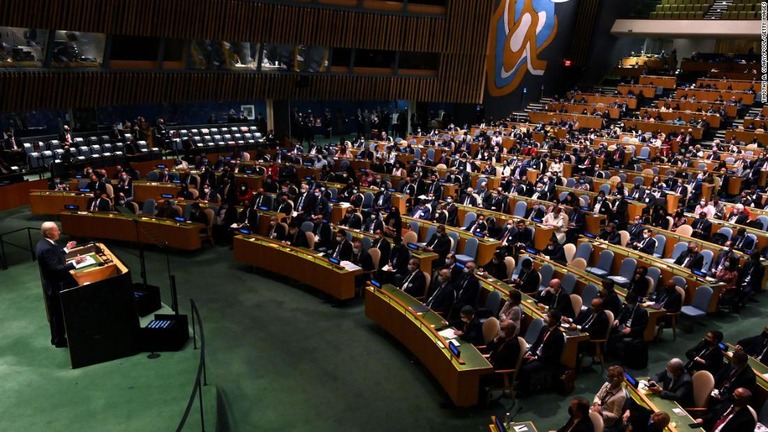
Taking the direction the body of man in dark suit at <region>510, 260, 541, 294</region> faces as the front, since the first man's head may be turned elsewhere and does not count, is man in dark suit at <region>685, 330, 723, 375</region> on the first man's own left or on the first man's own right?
on the first man's own left

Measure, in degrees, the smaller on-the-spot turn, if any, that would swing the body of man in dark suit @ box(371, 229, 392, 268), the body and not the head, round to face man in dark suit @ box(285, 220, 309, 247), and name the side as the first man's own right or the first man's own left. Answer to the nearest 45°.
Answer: approximately 90° to the first man's own right

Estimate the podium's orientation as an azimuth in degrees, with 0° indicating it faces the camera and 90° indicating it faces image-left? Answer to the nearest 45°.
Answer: approximately 270°

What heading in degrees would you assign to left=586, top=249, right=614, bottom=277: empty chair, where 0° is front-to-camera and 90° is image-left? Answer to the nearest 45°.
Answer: approximately 45°

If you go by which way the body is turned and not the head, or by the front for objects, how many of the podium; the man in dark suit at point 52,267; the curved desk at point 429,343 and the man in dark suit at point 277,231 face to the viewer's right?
2

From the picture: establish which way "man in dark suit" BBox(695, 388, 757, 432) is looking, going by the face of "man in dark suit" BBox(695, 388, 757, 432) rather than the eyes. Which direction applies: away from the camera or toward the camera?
away from the camera

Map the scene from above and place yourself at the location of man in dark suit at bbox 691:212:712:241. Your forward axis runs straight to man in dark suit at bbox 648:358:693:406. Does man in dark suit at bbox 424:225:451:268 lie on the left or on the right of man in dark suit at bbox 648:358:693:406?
right

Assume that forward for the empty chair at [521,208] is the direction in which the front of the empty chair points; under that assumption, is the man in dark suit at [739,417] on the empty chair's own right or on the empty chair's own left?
on the empty chair's own left

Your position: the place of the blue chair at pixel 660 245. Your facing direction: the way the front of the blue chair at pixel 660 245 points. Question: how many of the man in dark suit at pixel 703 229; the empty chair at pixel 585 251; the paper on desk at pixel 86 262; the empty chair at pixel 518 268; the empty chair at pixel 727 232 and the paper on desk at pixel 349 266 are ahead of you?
4

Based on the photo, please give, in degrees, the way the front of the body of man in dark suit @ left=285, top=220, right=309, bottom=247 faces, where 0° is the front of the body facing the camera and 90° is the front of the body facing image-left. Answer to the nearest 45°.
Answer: approximately 45°

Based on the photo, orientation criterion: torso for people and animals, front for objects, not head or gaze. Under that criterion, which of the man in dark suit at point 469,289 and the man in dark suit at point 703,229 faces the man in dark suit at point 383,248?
the man in dark suit at point 703,229

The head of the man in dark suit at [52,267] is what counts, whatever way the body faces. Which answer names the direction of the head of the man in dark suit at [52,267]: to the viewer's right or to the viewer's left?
to the viewer's right
